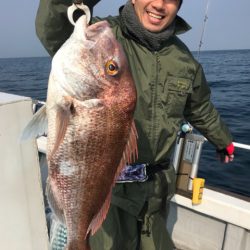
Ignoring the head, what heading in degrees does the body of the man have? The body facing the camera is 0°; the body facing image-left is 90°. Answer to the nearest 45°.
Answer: approximately 0°
